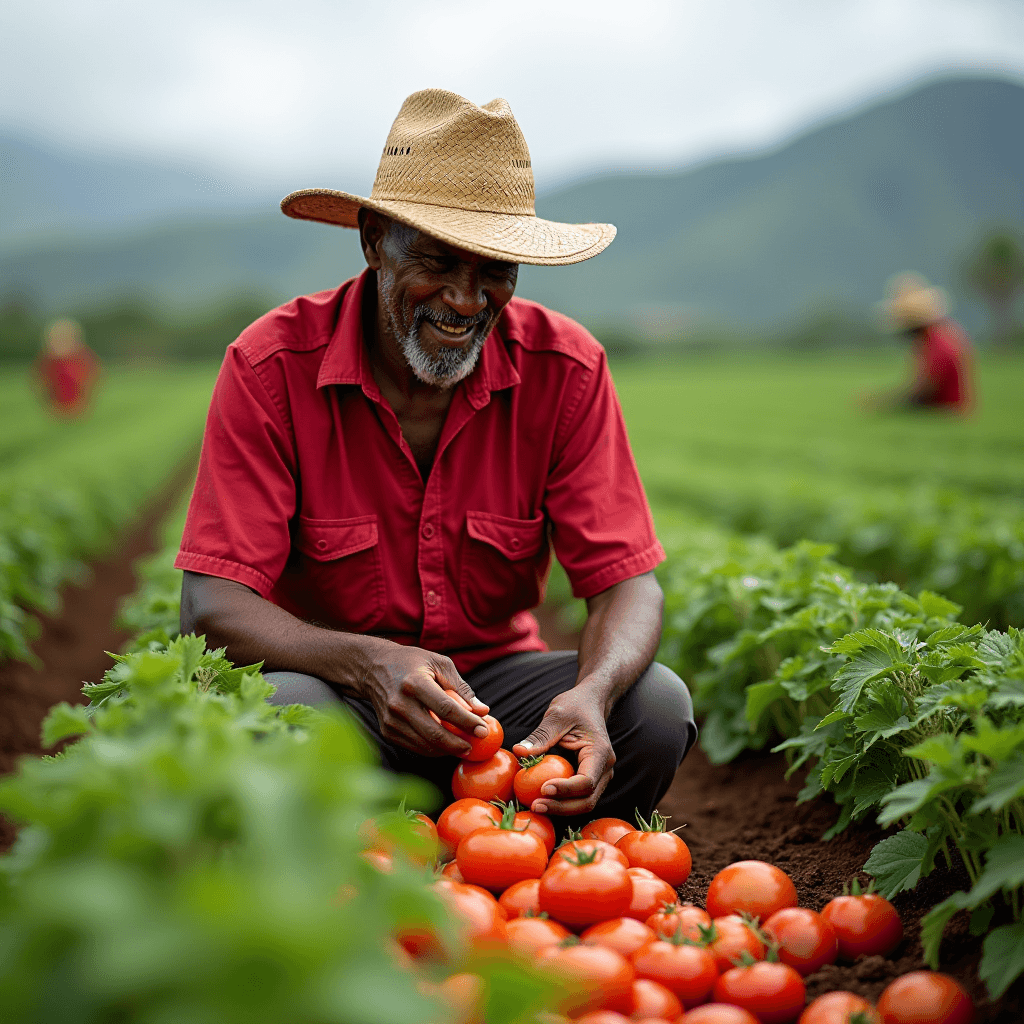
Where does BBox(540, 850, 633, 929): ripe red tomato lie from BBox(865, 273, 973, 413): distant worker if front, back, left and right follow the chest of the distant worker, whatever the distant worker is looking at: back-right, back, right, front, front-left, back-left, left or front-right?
left

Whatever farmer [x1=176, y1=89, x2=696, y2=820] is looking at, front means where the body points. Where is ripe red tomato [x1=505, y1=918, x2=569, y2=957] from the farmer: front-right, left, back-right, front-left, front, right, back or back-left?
front

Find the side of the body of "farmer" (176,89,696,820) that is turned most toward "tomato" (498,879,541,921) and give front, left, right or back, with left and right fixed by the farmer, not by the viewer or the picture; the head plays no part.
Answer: front

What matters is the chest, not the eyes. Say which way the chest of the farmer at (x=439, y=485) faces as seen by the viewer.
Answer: toward the camera

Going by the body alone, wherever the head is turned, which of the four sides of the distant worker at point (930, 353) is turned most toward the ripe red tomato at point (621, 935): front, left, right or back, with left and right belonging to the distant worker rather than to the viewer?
left

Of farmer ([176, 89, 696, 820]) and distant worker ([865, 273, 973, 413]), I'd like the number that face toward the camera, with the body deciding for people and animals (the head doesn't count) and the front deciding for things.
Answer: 1

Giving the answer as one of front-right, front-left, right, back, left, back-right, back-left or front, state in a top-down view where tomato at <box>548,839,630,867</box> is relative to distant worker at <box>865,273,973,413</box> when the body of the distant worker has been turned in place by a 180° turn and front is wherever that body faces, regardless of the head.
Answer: right

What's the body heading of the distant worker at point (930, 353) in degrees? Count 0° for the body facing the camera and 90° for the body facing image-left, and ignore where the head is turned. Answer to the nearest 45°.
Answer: approximately 90°

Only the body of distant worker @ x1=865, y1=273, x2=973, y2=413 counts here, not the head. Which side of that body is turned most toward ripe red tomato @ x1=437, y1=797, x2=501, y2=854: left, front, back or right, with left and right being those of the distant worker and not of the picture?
left

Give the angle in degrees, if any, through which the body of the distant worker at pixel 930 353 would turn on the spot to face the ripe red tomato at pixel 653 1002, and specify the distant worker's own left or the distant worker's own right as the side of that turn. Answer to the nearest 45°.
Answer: approximately 90° to the distant worker's own left

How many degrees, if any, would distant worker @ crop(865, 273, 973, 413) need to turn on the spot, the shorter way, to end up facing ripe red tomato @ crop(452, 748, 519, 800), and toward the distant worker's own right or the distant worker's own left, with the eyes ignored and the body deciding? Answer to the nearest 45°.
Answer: approximately 90° to the distant worker's own left
